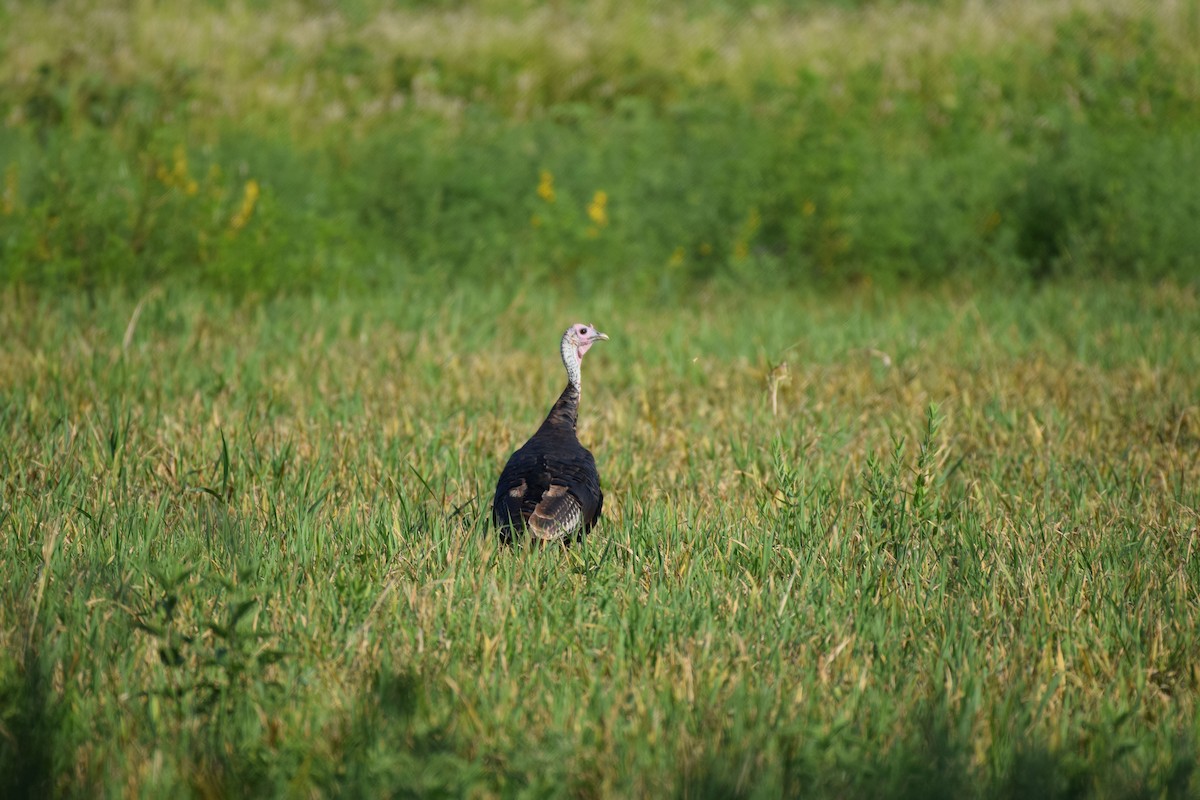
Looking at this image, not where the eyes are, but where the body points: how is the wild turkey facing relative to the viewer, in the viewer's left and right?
facing away from the viewer and to the right of the viewer

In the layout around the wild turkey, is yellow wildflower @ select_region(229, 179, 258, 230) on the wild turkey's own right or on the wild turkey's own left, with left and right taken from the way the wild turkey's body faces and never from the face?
on the wild turkey's own left

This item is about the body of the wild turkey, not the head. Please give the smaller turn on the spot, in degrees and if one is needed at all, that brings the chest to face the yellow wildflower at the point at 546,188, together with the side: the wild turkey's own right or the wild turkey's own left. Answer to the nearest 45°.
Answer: approximately 45° to the wild turkey's own left

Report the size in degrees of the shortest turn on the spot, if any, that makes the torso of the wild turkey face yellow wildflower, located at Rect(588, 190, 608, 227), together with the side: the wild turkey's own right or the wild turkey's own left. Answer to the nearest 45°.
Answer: approximately 45° to the wild turkey's own left
